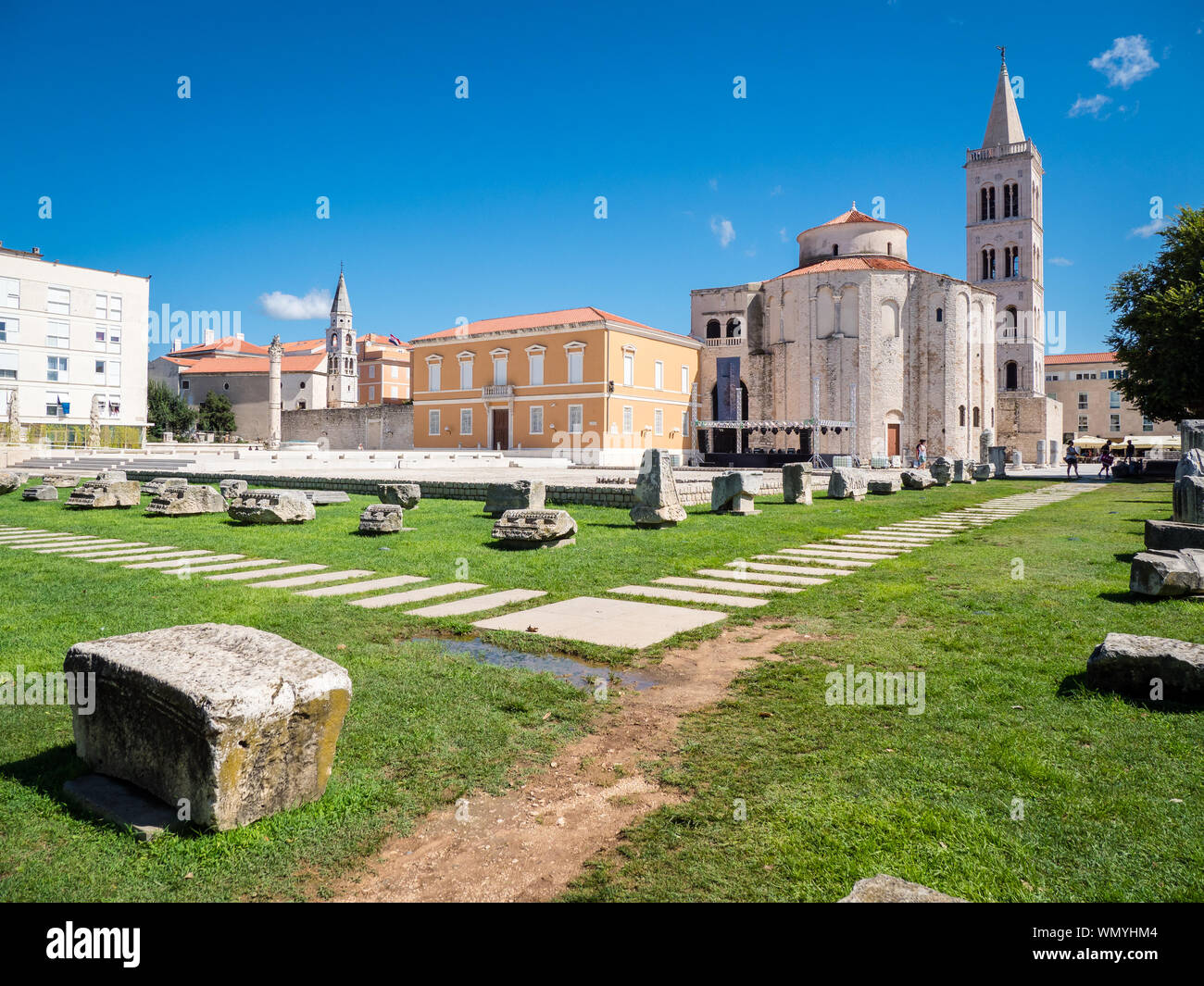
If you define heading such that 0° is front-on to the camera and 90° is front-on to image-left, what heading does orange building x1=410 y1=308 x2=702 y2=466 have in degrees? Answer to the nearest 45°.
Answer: approximately 45°

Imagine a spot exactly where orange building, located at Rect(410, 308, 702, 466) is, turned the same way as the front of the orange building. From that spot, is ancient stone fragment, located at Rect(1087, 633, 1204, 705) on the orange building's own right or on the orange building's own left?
on the orange building's own left

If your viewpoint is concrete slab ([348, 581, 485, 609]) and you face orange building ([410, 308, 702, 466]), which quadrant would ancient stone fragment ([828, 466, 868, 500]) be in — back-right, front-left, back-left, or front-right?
front-right

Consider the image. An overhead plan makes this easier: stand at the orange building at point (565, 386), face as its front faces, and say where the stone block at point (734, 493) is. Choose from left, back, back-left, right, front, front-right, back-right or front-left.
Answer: front-left

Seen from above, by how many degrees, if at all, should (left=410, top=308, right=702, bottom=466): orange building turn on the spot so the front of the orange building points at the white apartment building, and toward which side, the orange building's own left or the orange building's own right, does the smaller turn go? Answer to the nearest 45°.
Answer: approximately 45° to the orange building's own right

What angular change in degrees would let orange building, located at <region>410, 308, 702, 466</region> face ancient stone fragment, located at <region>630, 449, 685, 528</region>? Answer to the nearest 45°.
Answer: approximately 45° to its left

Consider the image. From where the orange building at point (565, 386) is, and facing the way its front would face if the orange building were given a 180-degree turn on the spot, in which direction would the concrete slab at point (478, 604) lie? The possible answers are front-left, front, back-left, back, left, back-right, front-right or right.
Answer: back-right

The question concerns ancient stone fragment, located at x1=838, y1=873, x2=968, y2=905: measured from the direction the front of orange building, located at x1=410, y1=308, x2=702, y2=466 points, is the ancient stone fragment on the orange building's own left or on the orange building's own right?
on the orange building's own left

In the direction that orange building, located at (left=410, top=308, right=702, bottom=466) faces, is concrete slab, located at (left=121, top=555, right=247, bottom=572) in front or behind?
in front

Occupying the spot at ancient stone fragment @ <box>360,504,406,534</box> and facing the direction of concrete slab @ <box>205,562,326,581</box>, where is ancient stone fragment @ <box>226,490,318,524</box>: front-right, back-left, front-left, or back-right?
back-right

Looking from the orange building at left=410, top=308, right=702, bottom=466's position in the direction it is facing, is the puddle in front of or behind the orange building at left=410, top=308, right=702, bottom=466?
in front

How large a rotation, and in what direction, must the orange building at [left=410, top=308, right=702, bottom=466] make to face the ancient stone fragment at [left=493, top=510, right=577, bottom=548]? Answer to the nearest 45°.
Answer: approximately 45° to its left

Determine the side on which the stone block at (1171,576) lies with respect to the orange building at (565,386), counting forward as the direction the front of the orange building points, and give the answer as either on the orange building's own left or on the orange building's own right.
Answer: on the orange building's own left
